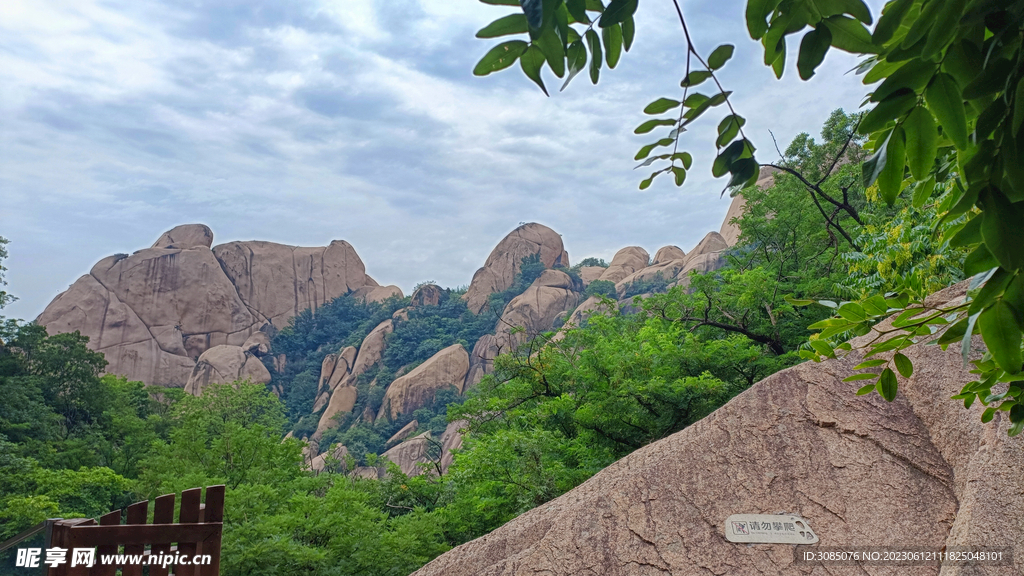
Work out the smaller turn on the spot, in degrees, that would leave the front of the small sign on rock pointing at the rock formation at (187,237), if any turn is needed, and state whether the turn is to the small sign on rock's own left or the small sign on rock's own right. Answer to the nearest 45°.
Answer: approximately 135° to the small sign on rock's own right

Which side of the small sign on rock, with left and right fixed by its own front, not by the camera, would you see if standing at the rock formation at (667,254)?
back

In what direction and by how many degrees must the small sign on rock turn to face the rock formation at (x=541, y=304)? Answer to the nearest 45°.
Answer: approximately 180°

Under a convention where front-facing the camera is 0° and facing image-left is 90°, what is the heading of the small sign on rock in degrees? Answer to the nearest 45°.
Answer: approximately 0°

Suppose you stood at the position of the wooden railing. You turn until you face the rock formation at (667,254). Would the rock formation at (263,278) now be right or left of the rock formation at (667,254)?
left

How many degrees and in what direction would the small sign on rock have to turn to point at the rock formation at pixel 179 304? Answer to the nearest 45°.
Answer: approximately 135° to its right

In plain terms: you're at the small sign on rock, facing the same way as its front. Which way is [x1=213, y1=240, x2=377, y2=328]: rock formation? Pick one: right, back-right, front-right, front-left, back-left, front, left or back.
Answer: back-right

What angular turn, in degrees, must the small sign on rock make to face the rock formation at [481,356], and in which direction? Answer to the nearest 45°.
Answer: approximately 135° to its right
